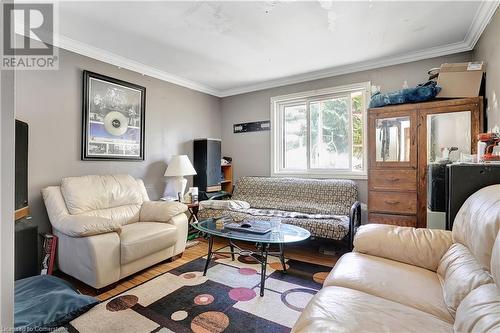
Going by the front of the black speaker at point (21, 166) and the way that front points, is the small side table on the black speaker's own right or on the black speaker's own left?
on the black speaker's own left

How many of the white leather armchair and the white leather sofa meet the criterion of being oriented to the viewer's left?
1

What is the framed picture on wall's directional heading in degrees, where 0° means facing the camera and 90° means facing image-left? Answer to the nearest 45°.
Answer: approximately 315°

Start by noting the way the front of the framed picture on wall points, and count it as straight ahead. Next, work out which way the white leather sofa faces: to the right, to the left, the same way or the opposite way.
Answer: the opposite way

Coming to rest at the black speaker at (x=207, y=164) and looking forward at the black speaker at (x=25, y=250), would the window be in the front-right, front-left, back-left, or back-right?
back-left

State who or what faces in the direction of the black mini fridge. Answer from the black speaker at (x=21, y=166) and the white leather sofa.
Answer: the black speaker

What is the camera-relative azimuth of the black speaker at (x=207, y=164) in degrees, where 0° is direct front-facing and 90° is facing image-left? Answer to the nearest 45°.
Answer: approximately 315°

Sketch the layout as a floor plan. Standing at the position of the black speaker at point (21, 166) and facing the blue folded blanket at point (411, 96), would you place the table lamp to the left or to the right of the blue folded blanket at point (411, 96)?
left

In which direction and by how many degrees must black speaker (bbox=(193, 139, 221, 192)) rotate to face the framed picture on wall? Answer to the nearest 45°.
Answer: approximately 90° to its right
